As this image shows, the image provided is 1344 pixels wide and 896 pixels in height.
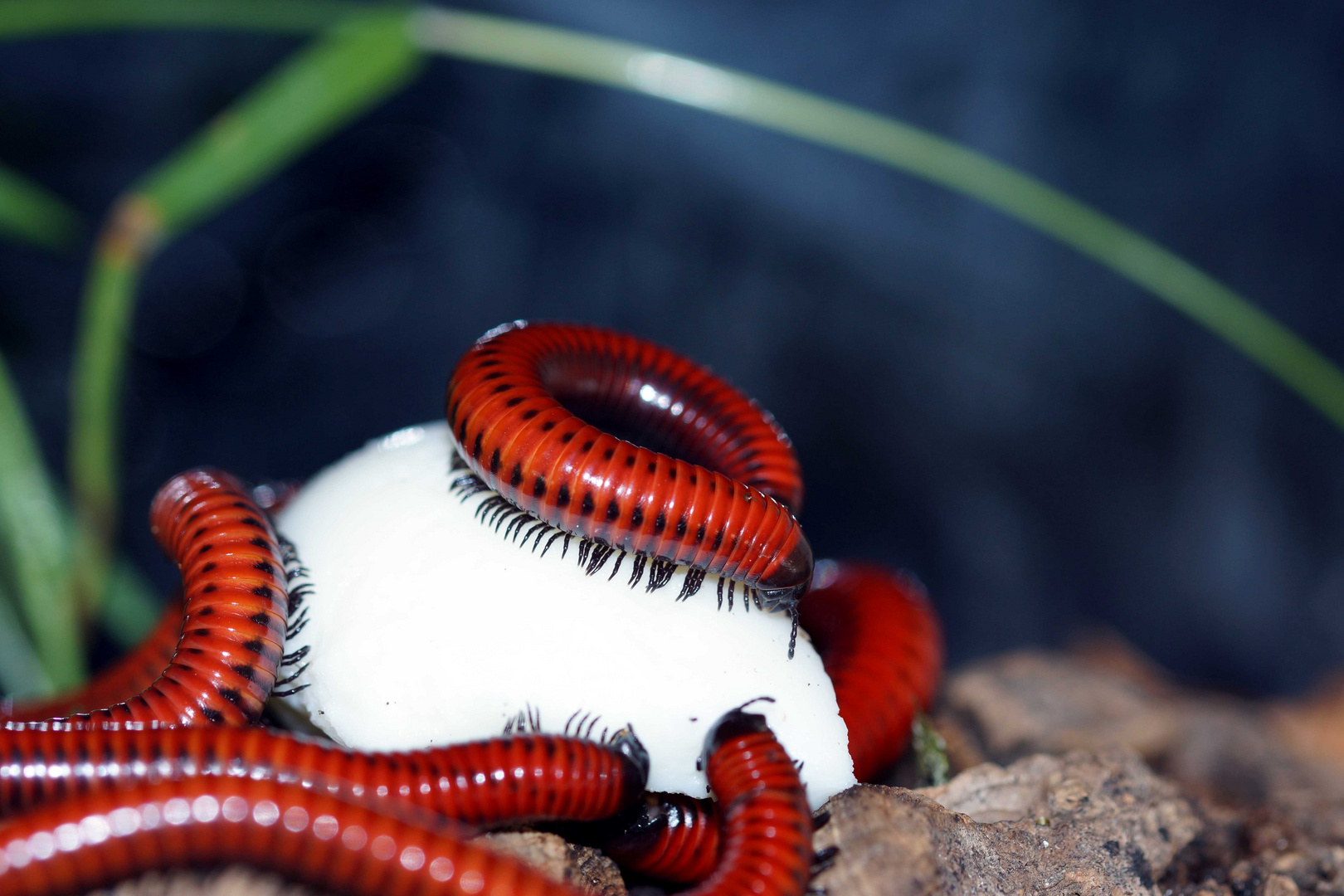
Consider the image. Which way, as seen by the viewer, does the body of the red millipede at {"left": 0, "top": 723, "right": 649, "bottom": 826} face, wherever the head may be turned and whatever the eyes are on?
to the viewer's right

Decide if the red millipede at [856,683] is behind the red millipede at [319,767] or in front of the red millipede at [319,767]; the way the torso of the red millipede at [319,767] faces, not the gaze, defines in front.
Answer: in front

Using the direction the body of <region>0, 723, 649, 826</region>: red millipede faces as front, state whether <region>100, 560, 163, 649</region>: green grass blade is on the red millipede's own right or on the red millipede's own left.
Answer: on the red millipede's own left
